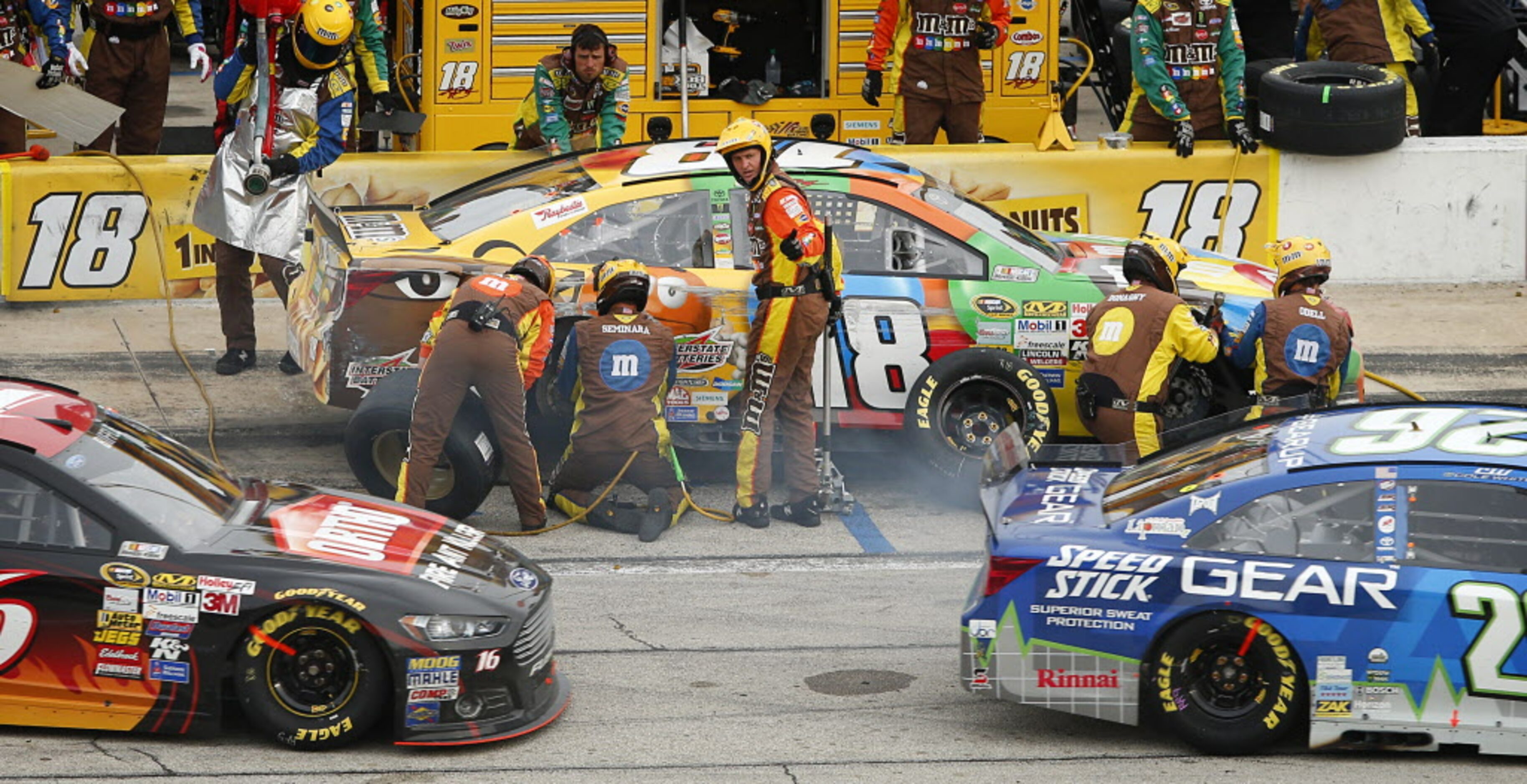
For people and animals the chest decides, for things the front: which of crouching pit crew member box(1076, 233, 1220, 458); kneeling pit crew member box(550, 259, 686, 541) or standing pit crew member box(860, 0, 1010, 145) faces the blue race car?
the standing pit crew member

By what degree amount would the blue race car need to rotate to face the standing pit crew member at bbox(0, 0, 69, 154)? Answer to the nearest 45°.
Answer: approximately 135° to its left

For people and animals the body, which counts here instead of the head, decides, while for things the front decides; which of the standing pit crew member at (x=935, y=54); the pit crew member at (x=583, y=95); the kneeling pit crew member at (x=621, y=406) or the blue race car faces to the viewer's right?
the blue race car

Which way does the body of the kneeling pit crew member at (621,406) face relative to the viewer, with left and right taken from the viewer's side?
facing away from the viewer

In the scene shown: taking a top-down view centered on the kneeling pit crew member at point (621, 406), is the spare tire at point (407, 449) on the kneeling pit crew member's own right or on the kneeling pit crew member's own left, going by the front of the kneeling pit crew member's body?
on the kneeling pit crew member's own left

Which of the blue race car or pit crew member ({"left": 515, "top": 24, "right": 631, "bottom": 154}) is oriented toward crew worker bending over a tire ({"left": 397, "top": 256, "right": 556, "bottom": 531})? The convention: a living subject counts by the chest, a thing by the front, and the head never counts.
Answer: the pit crew member

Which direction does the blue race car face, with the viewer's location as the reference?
facing to the right of the viewer

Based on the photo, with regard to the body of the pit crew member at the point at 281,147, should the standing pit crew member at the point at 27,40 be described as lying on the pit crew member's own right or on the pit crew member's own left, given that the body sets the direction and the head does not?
on the pit crew member's own right

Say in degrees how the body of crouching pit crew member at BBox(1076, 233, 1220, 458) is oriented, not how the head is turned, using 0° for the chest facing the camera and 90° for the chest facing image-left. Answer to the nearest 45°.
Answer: approximately 225°

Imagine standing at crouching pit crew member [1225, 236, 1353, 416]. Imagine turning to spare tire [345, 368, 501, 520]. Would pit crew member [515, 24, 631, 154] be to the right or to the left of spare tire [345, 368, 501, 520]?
right

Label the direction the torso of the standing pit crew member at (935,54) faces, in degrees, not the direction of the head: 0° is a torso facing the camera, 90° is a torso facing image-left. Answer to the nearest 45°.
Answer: approximately 0°
